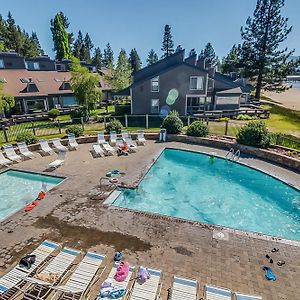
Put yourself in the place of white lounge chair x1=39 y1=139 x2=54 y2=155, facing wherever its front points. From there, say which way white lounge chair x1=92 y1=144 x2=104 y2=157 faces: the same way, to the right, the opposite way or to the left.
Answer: the same way

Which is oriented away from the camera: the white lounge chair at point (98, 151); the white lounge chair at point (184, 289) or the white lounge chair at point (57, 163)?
the white lounge chair at point (184, 289)

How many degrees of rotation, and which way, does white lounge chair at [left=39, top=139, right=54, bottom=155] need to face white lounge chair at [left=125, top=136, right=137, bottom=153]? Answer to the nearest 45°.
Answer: approximately 45° to its left

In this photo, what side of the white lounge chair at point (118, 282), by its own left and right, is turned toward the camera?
back

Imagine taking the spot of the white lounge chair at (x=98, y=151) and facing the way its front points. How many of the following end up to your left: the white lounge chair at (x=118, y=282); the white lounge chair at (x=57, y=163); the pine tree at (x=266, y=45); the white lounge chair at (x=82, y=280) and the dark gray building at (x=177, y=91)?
2

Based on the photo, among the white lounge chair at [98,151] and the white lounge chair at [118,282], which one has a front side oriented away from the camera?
the white lounge chair at [118,282]

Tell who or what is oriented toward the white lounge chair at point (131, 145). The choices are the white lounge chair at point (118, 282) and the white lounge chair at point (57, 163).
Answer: the white lounge chair at point (118, 282)

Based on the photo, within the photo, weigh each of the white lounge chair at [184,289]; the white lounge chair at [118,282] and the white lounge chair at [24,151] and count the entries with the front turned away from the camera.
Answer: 2

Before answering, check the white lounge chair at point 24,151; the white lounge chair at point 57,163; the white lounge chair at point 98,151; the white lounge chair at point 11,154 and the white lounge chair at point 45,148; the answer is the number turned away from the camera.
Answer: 0

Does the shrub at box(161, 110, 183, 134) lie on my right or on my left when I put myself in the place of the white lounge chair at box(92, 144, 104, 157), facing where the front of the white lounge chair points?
on my left

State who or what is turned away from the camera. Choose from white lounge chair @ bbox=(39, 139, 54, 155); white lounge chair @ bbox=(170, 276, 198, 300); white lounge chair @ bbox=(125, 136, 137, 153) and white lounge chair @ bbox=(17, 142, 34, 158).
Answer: white lounge chair @ bbox=(170, 276, 198, 300)

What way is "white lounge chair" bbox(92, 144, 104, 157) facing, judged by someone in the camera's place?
facing the viewer and to the right of the viewer

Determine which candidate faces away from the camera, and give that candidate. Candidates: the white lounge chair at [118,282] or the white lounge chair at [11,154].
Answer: the white lounge chair at [118,282]

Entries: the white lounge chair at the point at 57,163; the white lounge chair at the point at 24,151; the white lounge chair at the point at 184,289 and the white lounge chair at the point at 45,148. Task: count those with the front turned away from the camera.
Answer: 1

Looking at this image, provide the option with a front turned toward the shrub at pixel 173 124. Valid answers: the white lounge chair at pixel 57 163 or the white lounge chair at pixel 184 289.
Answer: the white lounge chair at pixel 184 289

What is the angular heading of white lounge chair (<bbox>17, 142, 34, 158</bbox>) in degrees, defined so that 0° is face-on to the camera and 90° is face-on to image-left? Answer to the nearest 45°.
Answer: approximately 315°

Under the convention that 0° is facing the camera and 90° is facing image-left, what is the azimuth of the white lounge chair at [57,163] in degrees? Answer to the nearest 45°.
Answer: approximately 45°

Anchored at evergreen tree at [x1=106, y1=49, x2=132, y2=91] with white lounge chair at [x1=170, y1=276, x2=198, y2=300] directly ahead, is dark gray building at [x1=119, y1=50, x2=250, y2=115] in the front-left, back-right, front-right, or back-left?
front-left
